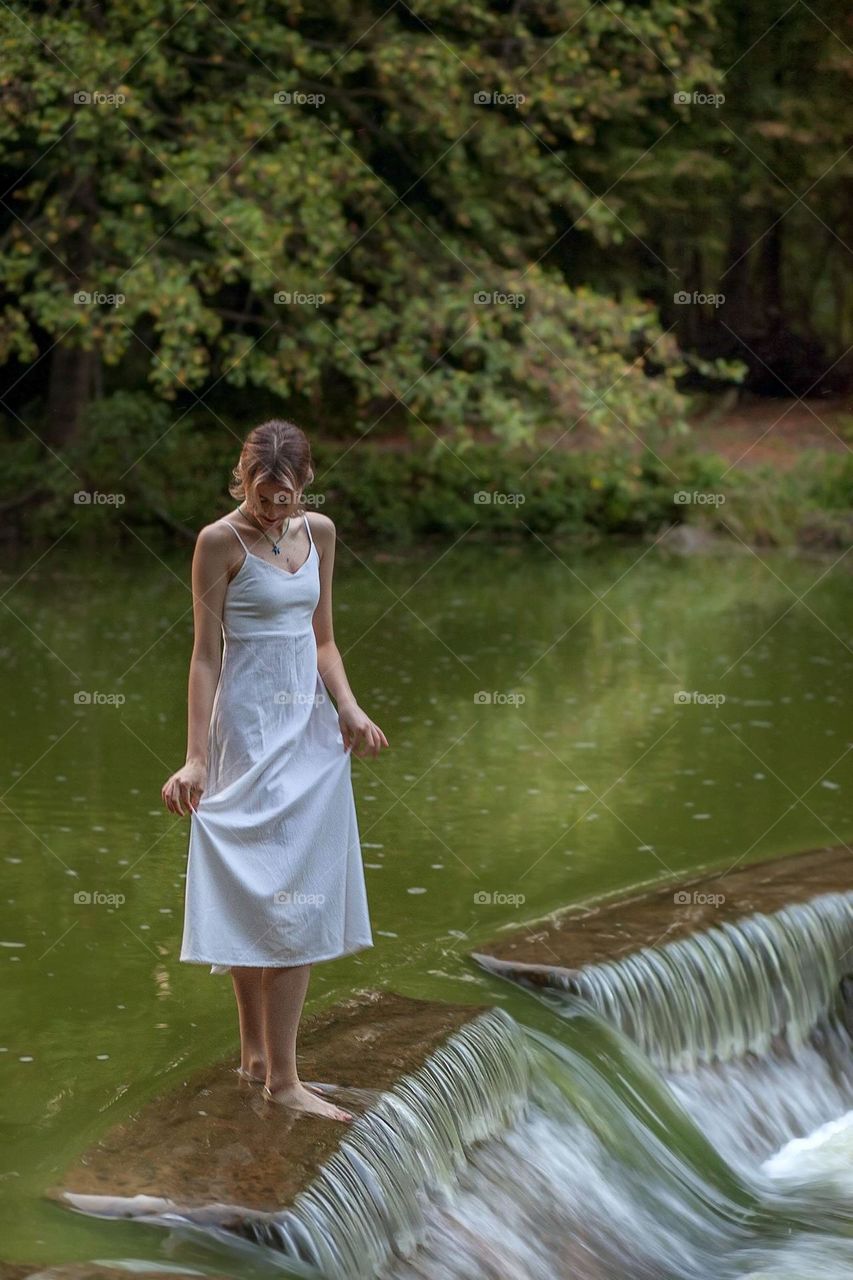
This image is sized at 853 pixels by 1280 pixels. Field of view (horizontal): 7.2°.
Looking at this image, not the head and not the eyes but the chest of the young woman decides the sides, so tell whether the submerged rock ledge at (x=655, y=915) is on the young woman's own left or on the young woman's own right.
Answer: on the young woman's own left

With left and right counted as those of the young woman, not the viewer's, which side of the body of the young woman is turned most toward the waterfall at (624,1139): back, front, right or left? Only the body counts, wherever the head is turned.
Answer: left

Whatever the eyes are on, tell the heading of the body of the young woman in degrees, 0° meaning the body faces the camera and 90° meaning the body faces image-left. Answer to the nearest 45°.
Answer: approximately 315°

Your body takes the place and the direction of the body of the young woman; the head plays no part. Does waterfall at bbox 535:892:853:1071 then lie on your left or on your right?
on your left

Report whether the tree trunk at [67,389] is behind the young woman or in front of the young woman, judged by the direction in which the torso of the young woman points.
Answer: behind
